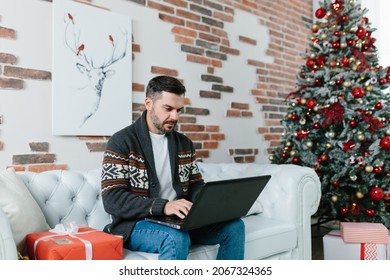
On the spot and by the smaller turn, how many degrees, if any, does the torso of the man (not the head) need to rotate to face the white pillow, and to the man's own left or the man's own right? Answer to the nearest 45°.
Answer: approximately 135° to the man's own right

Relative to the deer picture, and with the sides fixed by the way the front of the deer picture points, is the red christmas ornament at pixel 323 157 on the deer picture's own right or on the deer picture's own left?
on the deer picture's own left

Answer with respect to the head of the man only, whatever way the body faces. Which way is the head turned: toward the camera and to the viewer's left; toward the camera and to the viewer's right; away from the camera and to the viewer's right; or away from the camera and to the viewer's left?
toward the camera and to the viewer's right

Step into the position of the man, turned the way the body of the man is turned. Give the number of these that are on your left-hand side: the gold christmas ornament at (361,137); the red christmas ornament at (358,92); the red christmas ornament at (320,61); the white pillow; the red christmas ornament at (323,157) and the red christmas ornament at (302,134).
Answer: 5

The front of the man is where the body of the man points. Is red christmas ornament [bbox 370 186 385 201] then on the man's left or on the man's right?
on the man's left

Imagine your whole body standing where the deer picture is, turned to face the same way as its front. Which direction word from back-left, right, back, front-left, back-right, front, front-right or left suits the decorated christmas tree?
front-left

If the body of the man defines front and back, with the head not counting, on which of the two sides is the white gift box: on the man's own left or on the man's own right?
on the man's own left

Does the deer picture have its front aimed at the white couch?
yes

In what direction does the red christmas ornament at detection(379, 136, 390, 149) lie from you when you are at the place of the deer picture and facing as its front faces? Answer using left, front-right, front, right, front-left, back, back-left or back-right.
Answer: front-left

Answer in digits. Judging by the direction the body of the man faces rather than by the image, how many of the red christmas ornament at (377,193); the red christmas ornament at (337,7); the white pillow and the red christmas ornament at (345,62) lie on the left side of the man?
3

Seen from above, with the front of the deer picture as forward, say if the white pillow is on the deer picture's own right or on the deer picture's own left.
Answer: on the deer picture's own right

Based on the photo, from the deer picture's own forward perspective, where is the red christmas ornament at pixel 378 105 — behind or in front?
in front

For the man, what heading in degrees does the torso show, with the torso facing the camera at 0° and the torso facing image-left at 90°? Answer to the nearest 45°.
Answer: approximately 315°
